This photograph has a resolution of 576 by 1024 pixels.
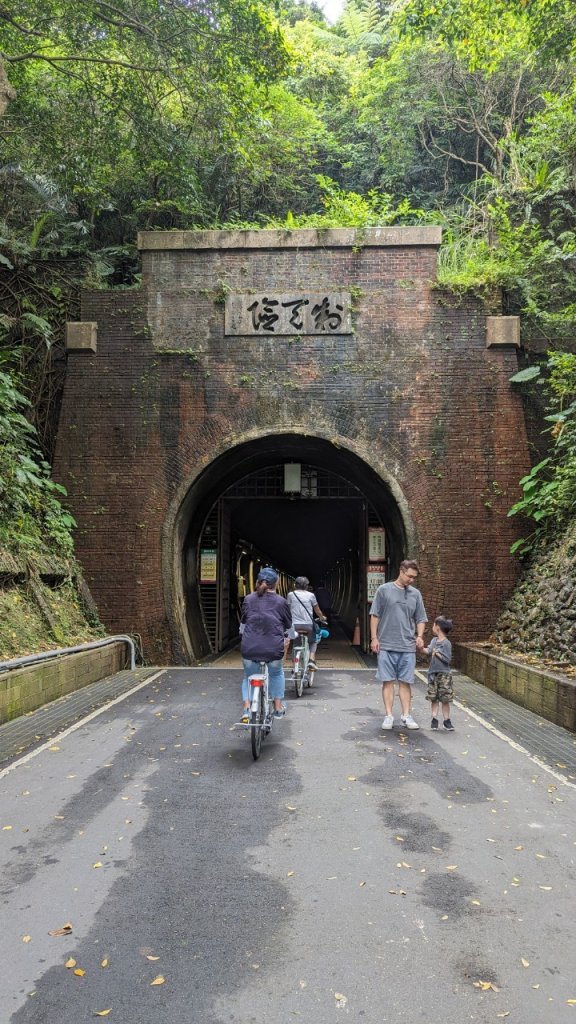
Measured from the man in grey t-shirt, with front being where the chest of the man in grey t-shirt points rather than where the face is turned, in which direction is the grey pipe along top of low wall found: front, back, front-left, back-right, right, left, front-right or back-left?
right

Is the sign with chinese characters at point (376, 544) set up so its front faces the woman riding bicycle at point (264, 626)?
yes

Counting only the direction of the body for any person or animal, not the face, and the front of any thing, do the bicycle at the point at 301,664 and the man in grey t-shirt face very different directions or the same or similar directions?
very different directions

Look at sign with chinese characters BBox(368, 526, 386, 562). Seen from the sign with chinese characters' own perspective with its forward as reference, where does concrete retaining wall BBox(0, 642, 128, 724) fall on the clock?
The concrete retaining wall is roughly at 1 o'clock from the sign with chinese characters.

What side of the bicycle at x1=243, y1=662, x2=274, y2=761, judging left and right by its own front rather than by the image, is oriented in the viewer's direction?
back

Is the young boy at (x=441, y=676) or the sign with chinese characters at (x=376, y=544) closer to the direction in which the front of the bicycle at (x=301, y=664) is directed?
the sign with chinese characters

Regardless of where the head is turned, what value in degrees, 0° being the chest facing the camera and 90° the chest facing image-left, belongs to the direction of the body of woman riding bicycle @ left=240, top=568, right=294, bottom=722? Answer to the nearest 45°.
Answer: approximately 180°

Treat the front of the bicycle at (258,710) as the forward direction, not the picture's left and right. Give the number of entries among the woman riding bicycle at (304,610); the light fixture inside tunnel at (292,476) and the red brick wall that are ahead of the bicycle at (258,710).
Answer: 3

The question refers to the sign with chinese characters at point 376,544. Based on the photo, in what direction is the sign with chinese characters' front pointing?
toward the camera

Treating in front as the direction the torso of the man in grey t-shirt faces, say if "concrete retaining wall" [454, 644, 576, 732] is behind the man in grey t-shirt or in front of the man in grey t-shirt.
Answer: behind

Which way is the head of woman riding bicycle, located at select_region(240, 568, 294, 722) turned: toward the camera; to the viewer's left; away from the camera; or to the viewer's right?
away from the camera

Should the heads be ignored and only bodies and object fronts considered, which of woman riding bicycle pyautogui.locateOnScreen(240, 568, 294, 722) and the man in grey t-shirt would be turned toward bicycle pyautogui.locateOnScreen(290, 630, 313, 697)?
the woman riding bicycle

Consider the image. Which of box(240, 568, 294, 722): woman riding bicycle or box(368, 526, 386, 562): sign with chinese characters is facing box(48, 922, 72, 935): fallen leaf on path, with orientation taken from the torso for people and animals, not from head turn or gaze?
the sign with chinese characters

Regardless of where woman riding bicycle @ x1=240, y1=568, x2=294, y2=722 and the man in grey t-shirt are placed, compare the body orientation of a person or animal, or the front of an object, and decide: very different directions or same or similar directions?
very different directions

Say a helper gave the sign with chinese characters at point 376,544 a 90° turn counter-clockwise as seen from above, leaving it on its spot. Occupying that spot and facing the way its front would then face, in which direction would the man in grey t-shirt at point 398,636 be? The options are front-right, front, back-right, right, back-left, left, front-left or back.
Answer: right

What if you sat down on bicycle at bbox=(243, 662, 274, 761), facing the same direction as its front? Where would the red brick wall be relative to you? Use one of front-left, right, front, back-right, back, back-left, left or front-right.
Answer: front

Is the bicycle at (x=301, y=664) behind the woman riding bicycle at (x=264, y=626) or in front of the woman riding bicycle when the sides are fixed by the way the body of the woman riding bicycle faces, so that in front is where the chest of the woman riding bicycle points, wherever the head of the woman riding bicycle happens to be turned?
in front

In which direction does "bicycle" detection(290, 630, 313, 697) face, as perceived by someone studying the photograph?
facing away from the viewer
